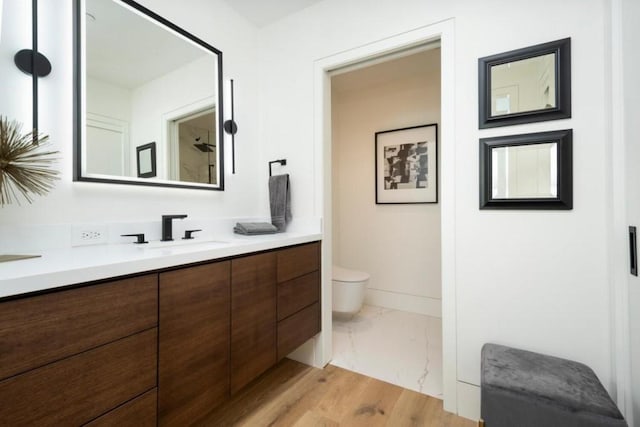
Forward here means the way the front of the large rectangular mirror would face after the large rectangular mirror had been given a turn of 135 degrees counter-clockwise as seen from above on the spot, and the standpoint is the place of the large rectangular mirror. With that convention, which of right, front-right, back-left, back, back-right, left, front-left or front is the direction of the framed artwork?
right

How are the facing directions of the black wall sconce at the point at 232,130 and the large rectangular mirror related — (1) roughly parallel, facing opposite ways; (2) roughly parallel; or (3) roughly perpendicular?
roughly parallel

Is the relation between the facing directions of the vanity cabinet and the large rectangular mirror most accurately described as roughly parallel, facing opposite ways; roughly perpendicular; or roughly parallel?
roughly parallel

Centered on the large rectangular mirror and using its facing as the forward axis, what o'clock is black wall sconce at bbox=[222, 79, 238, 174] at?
The black wall sconce is roughly at 10 o'clock from the large rectangular mirror.

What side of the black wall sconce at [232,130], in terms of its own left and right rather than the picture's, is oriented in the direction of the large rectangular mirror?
right

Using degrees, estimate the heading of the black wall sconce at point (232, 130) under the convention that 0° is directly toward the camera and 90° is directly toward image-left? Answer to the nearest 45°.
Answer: approximately 315°

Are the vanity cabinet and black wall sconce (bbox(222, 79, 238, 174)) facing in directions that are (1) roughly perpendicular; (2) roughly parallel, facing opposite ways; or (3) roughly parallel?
roughly parallel

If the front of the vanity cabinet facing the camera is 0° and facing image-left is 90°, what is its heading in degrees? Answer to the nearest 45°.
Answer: approximately 315°

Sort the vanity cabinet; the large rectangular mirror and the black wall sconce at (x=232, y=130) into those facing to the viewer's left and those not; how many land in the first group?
0

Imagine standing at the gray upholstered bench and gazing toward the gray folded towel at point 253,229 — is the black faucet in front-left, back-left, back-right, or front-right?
front-left
